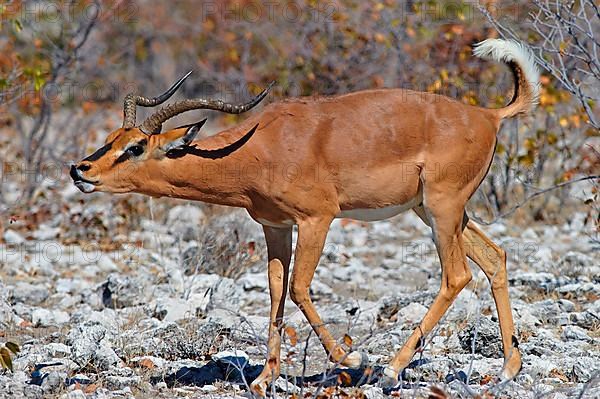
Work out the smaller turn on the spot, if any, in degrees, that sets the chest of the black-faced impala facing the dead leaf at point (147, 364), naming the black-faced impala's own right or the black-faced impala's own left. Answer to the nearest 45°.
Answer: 0° — it already faces it

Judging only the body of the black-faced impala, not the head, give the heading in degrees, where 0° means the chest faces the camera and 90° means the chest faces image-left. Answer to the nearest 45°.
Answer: approximately 90°

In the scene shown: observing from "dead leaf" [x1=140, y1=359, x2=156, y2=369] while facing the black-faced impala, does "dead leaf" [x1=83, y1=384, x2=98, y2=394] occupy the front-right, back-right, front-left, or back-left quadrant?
back-right
